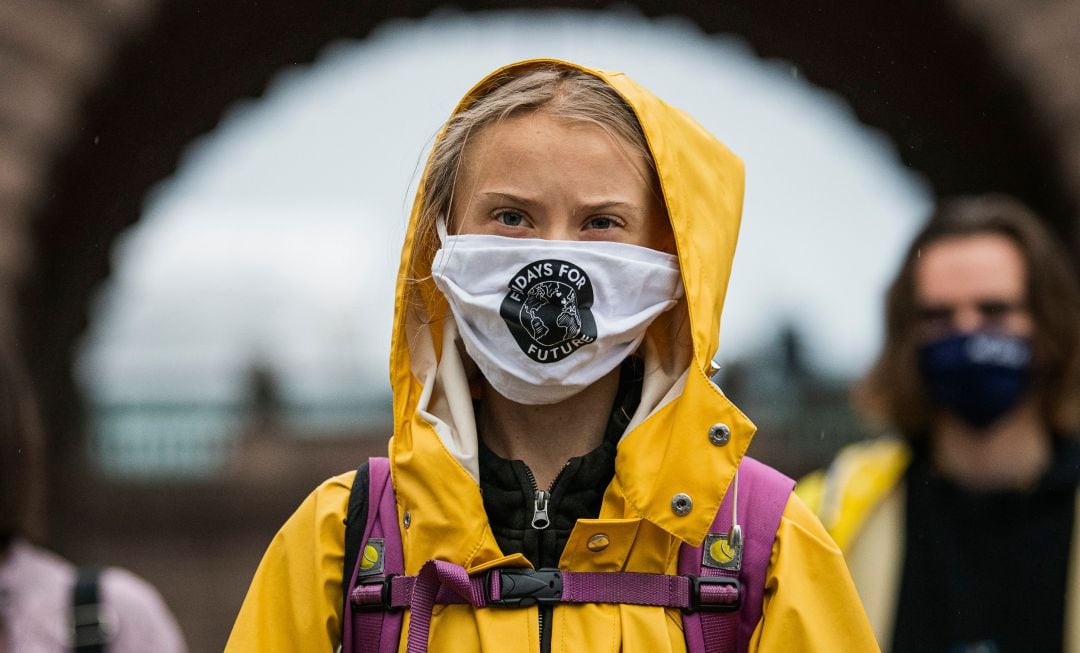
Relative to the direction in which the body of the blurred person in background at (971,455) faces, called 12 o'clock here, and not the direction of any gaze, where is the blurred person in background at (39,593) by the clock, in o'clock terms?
the blurred person in background at (39,593) is roughly at 2 o'clock from the blurred person in background at (971,455).

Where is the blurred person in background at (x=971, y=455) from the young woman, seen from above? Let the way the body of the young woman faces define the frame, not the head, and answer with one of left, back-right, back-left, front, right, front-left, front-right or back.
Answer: back-left

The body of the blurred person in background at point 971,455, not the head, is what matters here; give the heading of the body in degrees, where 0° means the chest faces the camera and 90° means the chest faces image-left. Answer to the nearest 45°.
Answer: approximately 0°

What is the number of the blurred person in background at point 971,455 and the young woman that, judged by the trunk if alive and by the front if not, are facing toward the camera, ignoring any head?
2

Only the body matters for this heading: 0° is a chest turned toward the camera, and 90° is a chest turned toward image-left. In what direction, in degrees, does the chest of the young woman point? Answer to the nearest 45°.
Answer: approximately 0°

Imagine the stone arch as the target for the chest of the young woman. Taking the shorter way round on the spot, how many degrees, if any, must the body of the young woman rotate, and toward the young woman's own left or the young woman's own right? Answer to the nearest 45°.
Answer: approximately 180°

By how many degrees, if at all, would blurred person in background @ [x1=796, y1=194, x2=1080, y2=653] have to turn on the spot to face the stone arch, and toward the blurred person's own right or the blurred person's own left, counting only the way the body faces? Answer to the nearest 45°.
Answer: approximately 135° to the blurred person's own right

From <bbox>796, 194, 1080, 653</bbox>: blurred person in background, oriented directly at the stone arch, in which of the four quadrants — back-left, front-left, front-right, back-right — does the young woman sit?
back-left
